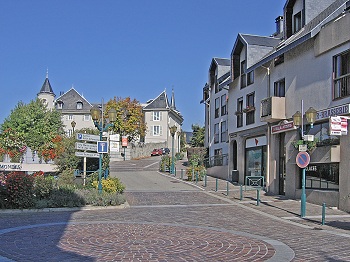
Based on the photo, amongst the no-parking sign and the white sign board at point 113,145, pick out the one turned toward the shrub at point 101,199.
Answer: the white sign board

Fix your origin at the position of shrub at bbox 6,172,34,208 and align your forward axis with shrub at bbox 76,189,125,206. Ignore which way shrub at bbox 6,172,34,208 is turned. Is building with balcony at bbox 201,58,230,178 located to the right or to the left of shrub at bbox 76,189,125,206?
left

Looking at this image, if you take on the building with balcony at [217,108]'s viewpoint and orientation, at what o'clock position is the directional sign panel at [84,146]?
The directional sign panel is roughly at 11 o'clock from the building with balcony.

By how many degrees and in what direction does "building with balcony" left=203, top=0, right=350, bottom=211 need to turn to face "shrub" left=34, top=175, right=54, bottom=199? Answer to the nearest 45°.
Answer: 0° — it already faces it

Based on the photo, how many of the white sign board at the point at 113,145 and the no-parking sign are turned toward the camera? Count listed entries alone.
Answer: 2

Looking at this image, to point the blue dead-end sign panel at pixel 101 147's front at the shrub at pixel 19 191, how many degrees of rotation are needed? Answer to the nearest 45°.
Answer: approximately 45° to its right
